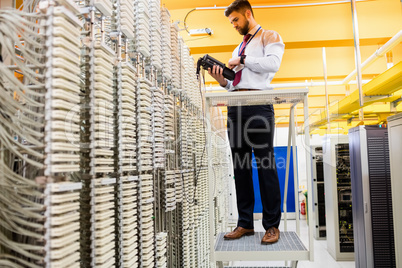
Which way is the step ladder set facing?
toward the camera

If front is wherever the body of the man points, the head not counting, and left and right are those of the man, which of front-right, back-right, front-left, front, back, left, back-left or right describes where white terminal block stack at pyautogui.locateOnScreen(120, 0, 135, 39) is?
front

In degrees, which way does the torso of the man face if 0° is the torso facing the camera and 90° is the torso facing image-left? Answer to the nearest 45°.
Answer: approximately 45°

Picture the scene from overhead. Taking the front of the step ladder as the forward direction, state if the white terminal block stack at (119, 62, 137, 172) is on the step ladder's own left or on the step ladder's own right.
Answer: on the step ladder's own right

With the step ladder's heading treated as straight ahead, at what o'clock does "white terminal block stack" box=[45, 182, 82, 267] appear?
The white terminal block stack is roughly at 1 o'clock from the step ladder.

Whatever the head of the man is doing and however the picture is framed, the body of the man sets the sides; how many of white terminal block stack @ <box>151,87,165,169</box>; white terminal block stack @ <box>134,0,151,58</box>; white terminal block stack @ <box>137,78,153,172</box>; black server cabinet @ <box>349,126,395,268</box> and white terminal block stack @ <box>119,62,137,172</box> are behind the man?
1

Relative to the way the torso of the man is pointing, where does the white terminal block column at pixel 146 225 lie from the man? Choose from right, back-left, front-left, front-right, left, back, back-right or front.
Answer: front
